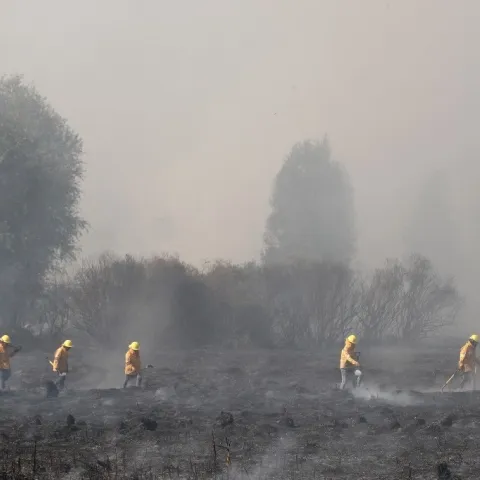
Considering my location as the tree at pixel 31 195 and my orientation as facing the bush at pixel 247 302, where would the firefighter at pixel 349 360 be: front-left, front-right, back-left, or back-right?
front-right

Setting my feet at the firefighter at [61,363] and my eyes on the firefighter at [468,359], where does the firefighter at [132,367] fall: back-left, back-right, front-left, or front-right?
front-left

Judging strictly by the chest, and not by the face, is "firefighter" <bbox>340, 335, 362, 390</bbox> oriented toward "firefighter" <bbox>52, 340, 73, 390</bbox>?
no
